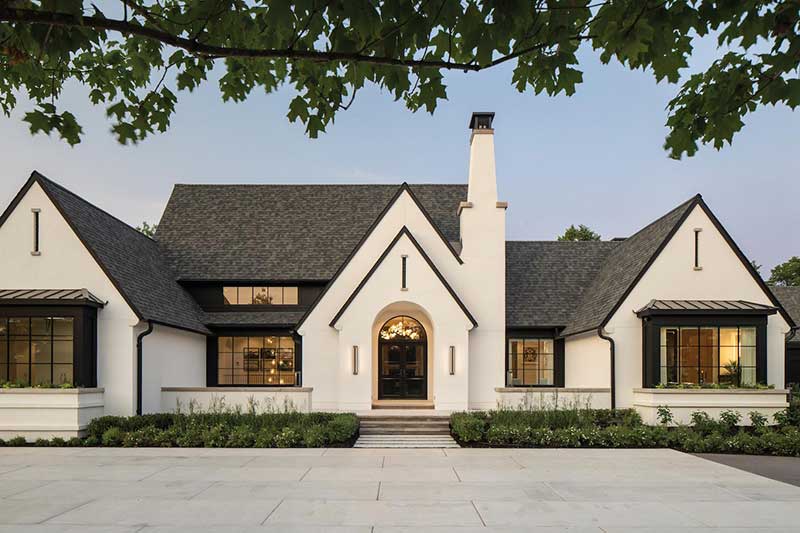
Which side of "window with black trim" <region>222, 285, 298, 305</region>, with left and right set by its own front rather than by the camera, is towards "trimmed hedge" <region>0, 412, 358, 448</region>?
front

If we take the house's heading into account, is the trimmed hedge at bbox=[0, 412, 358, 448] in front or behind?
in front

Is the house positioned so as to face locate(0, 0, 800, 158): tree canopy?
yes

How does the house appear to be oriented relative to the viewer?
toward the camera

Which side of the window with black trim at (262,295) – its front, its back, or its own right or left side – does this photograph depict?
front

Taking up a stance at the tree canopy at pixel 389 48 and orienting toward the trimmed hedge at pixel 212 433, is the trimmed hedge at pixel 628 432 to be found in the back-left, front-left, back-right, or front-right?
front-right

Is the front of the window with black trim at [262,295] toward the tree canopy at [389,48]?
yes
